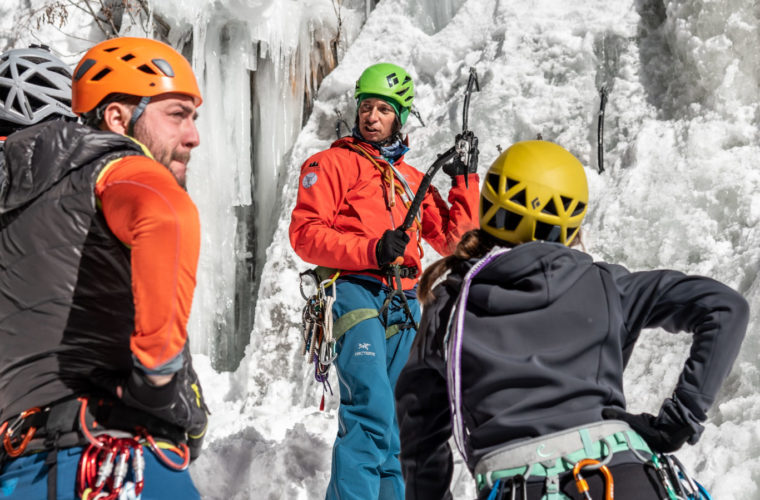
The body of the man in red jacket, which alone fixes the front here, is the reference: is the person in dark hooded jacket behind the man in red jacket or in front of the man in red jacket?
in front

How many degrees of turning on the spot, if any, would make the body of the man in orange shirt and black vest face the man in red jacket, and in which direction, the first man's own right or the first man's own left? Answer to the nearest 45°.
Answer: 0° — they already face them

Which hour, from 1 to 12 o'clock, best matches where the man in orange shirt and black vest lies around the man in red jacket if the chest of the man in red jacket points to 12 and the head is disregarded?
The man in orange shirt and black vest is roughly at 2 o'clock from the man in red jacket.

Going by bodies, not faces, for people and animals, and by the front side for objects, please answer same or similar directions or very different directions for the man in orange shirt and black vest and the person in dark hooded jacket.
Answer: same or similar directions

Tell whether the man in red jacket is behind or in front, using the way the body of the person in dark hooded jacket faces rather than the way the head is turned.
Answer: in front

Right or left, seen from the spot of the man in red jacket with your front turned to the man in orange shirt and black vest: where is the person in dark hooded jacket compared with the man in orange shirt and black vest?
left

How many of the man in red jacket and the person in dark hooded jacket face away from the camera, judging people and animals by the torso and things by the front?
1

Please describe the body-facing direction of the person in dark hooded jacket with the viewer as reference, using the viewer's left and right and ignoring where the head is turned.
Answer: facing away from the viewer

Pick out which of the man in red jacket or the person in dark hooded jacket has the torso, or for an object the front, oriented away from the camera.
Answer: the person in dark hooded jacket

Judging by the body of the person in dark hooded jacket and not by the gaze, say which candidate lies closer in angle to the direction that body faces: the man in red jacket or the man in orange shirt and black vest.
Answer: the man in red jacket

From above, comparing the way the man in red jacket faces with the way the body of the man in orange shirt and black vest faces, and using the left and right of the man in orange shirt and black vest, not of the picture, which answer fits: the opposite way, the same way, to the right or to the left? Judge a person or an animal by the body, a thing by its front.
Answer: to the right

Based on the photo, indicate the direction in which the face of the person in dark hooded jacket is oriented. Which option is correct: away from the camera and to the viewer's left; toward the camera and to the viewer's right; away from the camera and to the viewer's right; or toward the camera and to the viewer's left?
away from the camera and to the viewer's left

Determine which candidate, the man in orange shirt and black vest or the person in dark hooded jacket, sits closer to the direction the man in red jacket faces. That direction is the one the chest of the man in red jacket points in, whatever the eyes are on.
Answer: the person in dark hooded jacket

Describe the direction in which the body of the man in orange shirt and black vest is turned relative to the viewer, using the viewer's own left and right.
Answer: facing away from the viewer and to the right of the viewer
